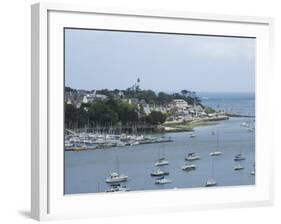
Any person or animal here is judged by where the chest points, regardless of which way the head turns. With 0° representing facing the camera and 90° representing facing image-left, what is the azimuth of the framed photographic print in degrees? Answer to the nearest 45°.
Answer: approximately 315°
